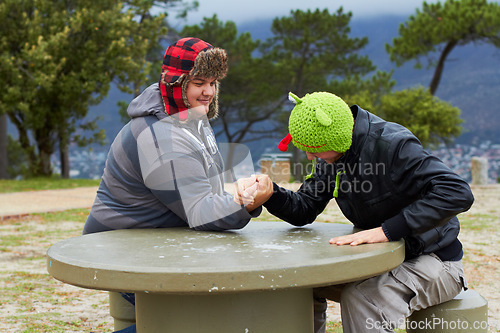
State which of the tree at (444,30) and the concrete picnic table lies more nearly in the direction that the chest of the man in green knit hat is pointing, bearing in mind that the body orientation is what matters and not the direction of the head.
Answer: the concrete picnic table

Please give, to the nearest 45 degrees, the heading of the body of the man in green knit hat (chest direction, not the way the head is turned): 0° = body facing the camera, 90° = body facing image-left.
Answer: approximately 90°

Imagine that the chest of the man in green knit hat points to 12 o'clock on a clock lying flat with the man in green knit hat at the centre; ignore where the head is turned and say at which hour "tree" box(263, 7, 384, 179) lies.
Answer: The tree is roughly at 3 o'clock from the man in green knit hat.

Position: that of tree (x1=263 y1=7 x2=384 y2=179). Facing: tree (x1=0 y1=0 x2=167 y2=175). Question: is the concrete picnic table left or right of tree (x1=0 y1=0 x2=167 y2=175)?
left

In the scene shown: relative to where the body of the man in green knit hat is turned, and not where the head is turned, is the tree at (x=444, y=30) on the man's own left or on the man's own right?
on the man's own right

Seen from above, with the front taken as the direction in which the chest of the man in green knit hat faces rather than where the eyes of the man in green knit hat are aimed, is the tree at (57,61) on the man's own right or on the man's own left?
on the man's own right
